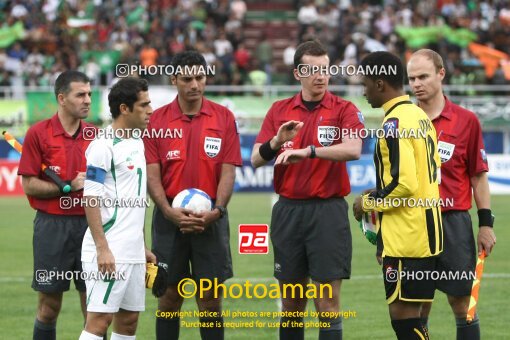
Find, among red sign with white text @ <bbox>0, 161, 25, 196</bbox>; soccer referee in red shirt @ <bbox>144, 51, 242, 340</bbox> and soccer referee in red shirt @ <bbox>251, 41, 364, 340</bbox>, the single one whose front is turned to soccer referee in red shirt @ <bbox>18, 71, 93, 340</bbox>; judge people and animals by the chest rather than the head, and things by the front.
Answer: the red sign with white text

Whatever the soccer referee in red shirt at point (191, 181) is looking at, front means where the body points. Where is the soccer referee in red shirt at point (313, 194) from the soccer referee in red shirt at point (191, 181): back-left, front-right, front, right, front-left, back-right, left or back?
left

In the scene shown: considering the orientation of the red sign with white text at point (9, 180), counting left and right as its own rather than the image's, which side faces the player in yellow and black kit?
front

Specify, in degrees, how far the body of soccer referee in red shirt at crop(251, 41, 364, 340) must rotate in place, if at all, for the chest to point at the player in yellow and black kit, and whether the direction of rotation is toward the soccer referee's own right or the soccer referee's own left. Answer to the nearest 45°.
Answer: approximately 45° to the soccer referee's own left

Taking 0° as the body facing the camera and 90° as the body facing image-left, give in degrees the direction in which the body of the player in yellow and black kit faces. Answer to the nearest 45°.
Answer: approximately 90°

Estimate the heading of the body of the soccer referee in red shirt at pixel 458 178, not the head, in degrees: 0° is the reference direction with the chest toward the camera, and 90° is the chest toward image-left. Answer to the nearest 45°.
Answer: approximately 45°

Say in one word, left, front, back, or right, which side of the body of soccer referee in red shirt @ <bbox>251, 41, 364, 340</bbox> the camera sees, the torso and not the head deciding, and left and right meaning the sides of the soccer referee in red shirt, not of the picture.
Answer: front

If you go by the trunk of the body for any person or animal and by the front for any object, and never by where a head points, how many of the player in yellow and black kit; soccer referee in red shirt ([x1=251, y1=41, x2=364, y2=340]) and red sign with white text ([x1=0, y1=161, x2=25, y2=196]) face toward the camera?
2

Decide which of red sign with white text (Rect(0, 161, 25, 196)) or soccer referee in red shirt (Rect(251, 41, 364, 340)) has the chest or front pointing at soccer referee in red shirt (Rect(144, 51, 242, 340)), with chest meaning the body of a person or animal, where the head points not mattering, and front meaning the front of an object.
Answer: the red sign with white text

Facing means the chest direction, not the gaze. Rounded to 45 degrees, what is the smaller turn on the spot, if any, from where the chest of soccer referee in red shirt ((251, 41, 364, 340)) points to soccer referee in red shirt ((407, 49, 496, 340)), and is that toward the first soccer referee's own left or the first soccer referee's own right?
approximately 90° to the first soccer referee's own left

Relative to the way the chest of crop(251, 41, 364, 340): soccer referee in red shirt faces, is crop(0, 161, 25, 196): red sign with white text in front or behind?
behind
